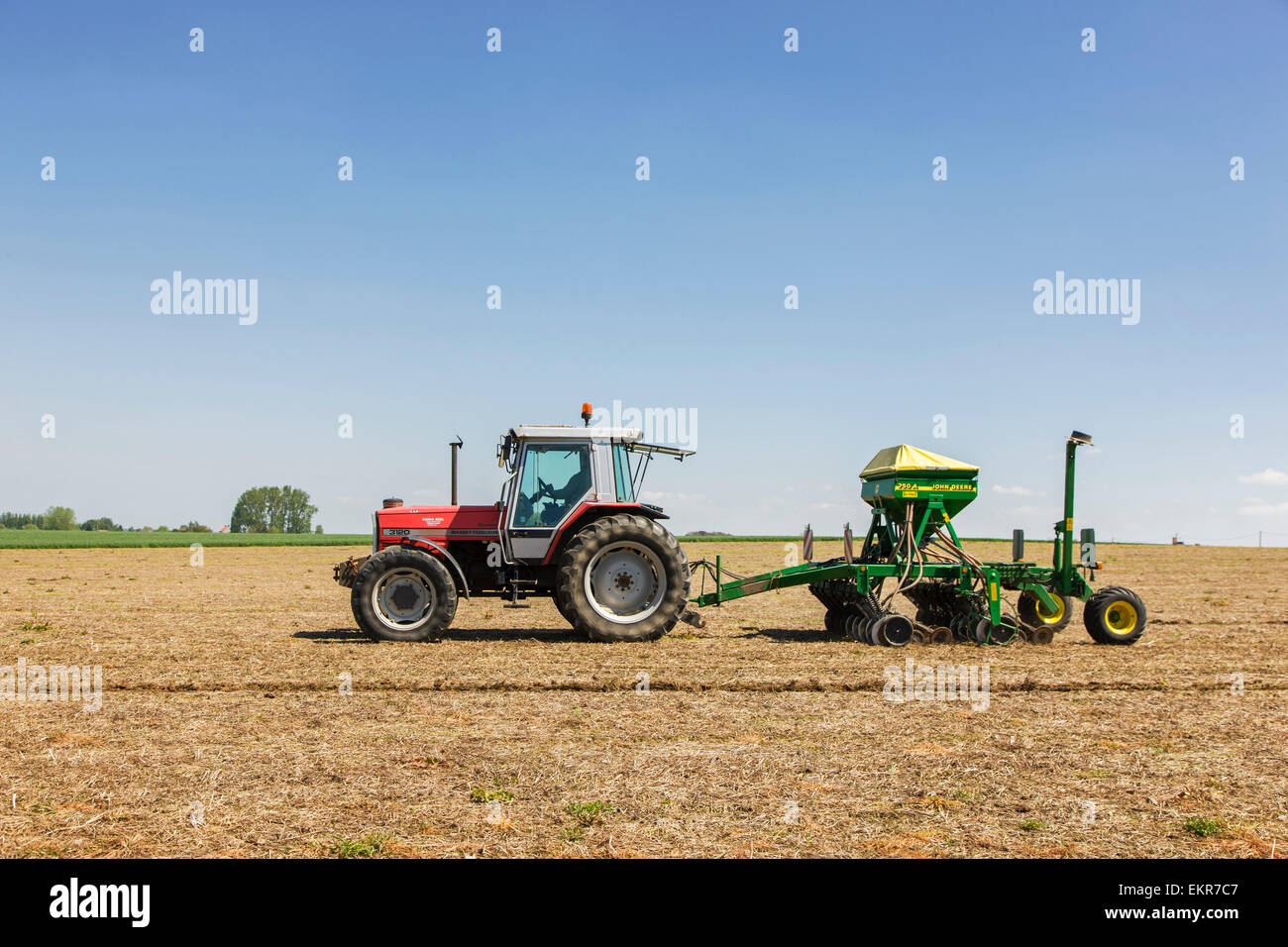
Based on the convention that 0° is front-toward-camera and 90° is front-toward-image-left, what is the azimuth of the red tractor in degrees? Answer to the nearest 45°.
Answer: approximately 90°

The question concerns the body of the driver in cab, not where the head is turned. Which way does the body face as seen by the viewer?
to the viewer's left
